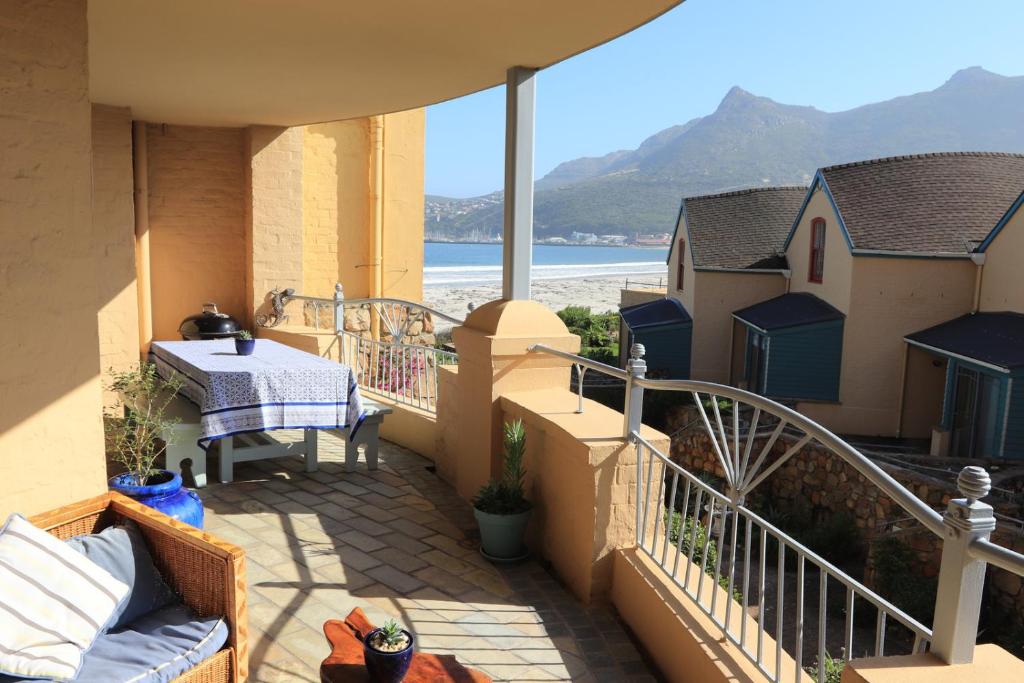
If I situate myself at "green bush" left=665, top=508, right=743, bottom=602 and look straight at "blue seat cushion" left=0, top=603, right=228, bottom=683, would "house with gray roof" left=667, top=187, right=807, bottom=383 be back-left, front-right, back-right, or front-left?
back-right

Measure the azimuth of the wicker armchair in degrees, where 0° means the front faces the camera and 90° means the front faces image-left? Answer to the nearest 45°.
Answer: approximately 315°

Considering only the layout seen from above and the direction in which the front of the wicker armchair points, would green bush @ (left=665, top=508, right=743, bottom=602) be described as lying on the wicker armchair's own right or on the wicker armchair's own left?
on the wicker armchair's own left

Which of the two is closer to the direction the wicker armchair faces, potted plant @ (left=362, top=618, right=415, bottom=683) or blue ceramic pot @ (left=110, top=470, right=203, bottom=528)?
the potted plant

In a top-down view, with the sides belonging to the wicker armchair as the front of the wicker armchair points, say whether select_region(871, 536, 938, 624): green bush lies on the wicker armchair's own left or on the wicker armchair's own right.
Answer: on the wicker armchair's own left

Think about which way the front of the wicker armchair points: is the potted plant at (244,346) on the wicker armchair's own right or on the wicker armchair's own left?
on the wicker armchair's own left

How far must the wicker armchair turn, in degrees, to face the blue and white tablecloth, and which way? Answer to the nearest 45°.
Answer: approximately 135° to its left

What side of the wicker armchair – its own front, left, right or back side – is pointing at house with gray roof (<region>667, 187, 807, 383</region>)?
left

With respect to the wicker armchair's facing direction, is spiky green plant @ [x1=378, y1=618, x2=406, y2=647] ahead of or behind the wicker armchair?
ahead
